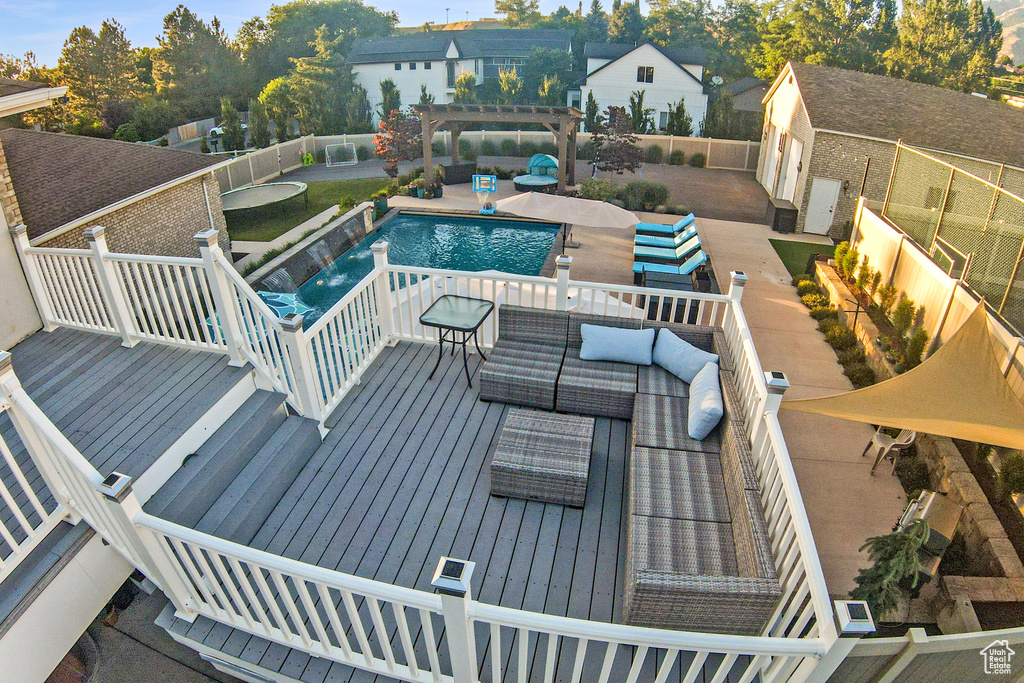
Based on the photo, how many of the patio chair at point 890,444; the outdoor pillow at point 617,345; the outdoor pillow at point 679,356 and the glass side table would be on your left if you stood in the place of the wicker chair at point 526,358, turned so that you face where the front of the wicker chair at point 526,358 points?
3

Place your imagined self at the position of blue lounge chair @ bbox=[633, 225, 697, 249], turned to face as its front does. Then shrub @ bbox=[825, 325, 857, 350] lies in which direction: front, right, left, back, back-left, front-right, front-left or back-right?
back-left

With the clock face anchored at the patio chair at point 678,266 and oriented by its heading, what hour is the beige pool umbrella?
The beige pool umbrella is roughly at 12 o'clock from the patio chair.

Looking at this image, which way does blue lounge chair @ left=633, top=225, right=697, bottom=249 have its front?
to the viewer's left

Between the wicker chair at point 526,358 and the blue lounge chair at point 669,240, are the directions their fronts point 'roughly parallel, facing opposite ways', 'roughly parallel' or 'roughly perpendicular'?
roughly perpendicular

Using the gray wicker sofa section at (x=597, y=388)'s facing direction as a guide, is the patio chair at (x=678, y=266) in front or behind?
behind

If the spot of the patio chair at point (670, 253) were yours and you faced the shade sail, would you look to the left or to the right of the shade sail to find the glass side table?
right

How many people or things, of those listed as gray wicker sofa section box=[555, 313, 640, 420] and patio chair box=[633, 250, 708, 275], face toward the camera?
1

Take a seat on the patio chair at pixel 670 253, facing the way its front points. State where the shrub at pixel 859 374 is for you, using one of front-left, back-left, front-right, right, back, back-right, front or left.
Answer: back-left

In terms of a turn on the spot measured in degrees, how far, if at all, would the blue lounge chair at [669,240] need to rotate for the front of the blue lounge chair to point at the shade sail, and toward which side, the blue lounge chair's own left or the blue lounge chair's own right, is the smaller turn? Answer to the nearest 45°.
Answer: approximately 90° to the blue lounge chair's own left

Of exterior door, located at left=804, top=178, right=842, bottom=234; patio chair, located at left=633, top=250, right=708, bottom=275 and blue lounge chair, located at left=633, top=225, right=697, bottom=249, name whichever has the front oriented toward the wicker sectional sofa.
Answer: the exterior door

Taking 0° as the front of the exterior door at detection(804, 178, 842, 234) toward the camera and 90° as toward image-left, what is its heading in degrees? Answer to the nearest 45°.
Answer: approximately 0°

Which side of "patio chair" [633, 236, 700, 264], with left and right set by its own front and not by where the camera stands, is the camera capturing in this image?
left

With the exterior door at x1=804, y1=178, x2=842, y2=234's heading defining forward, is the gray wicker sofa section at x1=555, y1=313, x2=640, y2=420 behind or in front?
in front

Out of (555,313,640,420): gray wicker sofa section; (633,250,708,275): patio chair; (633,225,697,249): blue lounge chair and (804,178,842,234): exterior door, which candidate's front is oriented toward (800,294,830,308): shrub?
the exterior door
